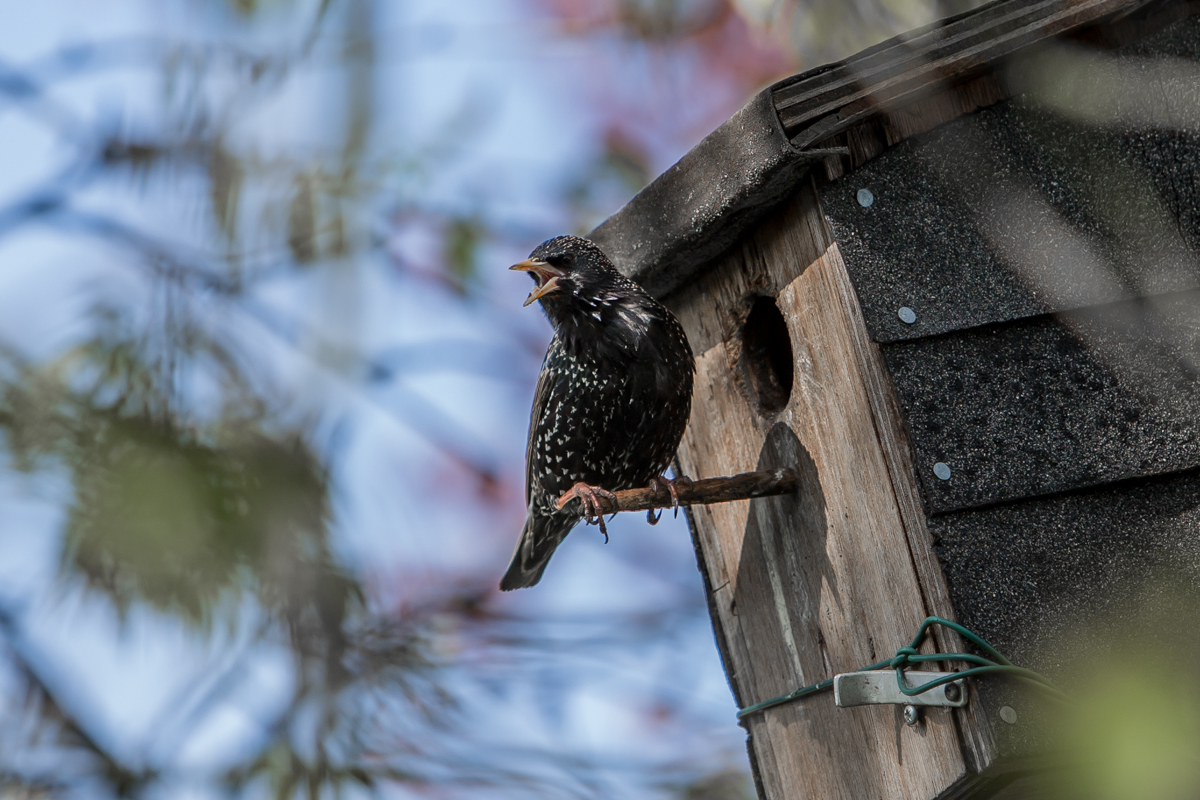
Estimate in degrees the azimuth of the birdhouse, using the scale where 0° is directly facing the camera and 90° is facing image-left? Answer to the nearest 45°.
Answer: approximately 45°
